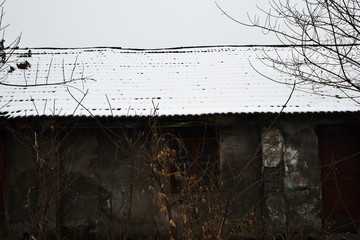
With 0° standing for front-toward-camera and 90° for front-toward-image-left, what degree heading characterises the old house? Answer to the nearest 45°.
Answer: approximately 0°
